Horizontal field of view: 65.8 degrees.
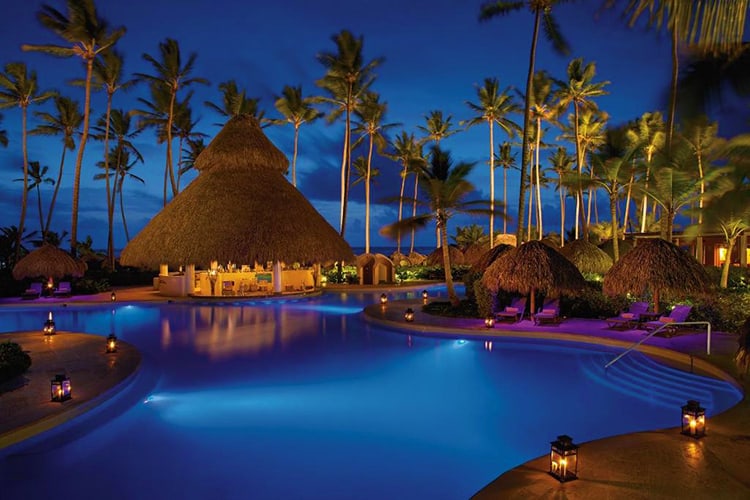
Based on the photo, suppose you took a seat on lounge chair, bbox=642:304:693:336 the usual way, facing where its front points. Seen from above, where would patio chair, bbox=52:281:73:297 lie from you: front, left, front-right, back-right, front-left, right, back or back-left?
front-right

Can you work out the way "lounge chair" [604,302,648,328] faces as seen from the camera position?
facing the viewer and to the left of the viewer

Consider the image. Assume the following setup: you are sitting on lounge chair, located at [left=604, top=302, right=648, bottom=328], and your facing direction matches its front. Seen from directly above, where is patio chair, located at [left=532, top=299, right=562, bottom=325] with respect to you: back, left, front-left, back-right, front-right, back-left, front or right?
front-right

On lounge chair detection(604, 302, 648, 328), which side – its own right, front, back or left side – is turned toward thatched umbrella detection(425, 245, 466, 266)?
right

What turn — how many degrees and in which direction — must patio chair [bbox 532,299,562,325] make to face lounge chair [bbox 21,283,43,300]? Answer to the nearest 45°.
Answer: approximately 45° to its right

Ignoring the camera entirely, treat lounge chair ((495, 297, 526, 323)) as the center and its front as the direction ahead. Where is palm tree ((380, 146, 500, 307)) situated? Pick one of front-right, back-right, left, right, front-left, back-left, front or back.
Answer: right

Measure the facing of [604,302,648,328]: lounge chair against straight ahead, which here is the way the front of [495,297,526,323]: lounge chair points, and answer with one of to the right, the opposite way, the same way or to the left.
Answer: the same way

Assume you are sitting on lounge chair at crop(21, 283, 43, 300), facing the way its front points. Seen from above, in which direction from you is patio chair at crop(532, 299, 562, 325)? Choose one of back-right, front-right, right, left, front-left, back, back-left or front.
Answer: left

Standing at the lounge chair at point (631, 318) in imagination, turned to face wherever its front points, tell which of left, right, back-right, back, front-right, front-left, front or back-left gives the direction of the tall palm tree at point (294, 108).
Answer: right

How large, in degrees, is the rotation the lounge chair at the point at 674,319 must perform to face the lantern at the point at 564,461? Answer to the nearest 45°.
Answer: approximately 45° to its left

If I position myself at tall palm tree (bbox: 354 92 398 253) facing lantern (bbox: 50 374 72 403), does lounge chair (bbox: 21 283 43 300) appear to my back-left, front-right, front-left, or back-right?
front-right

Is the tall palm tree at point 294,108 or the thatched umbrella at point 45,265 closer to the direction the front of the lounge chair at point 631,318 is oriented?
the thatched umbrella

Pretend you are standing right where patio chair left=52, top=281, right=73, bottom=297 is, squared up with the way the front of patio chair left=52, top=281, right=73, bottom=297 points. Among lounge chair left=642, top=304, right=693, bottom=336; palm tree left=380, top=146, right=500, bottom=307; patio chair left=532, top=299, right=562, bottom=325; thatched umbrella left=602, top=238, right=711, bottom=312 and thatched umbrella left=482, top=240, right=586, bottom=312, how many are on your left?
5

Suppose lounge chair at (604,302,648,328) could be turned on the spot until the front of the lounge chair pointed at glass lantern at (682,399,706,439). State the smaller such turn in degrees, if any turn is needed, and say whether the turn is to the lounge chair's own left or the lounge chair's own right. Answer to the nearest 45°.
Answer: approximately 45° to the lounge chair's own left

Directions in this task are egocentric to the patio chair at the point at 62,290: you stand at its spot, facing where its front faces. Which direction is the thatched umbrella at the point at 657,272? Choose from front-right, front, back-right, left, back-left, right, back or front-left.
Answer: left

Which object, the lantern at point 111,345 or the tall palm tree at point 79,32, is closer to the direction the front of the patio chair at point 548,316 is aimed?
the lantern

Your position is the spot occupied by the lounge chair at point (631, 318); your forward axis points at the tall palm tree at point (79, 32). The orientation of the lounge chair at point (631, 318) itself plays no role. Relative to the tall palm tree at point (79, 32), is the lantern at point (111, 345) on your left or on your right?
left

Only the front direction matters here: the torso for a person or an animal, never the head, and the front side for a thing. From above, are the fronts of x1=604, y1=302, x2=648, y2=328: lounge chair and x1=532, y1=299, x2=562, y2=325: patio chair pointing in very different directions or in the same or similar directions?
same or similar directions

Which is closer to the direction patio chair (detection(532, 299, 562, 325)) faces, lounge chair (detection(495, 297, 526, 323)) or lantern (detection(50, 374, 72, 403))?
the lantern
